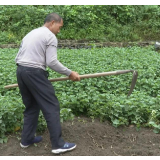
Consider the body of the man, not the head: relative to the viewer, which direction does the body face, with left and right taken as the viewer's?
facing away from the viewer and to the right of the viewer

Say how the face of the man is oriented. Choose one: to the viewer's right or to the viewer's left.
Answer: to the viewer's right
